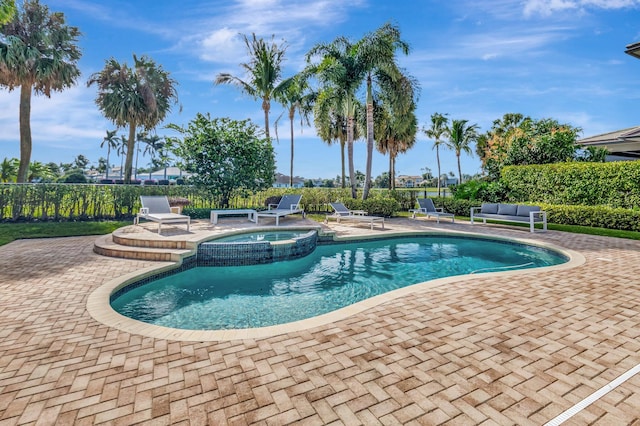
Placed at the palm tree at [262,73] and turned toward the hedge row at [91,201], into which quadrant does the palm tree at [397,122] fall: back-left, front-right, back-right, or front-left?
back-left

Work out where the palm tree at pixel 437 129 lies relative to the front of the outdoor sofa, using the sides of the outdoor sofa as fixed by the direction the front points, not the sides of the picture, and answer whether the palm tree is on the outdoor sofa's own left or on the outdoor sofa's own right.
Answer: on the outdoor sofa's own right

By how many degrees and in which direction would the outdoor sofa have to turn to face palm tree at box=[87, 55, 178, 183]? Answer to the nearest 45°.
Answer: approximately 45° to its right

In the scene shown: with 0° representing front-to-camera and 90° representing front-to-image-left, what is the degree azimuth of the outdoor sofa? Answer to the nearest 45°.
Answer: approximately 45°

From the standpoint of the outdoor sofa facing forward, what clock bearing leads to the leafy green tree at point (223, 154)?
The leafy green tree is roughly at 1 o'clock from the outdoor sofa.

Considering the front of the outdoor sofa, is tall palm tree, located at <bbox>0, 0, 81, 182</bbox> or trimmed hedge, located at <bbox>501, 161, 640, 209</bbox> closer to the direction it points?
the tall palm tree

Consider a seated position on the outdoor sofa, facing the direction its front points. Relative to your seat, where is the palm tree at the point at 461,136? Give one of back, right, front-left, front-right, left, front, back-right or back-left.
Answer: back-right

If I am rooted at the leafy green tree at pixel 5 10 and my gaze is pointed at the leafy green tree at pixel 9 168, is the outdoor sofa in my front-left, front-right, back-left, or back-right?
back-right

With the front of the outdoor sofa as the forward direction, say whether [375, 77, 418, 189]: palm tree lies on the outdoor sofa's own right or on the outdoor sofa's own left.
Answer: on the outdoor sofa's own right
